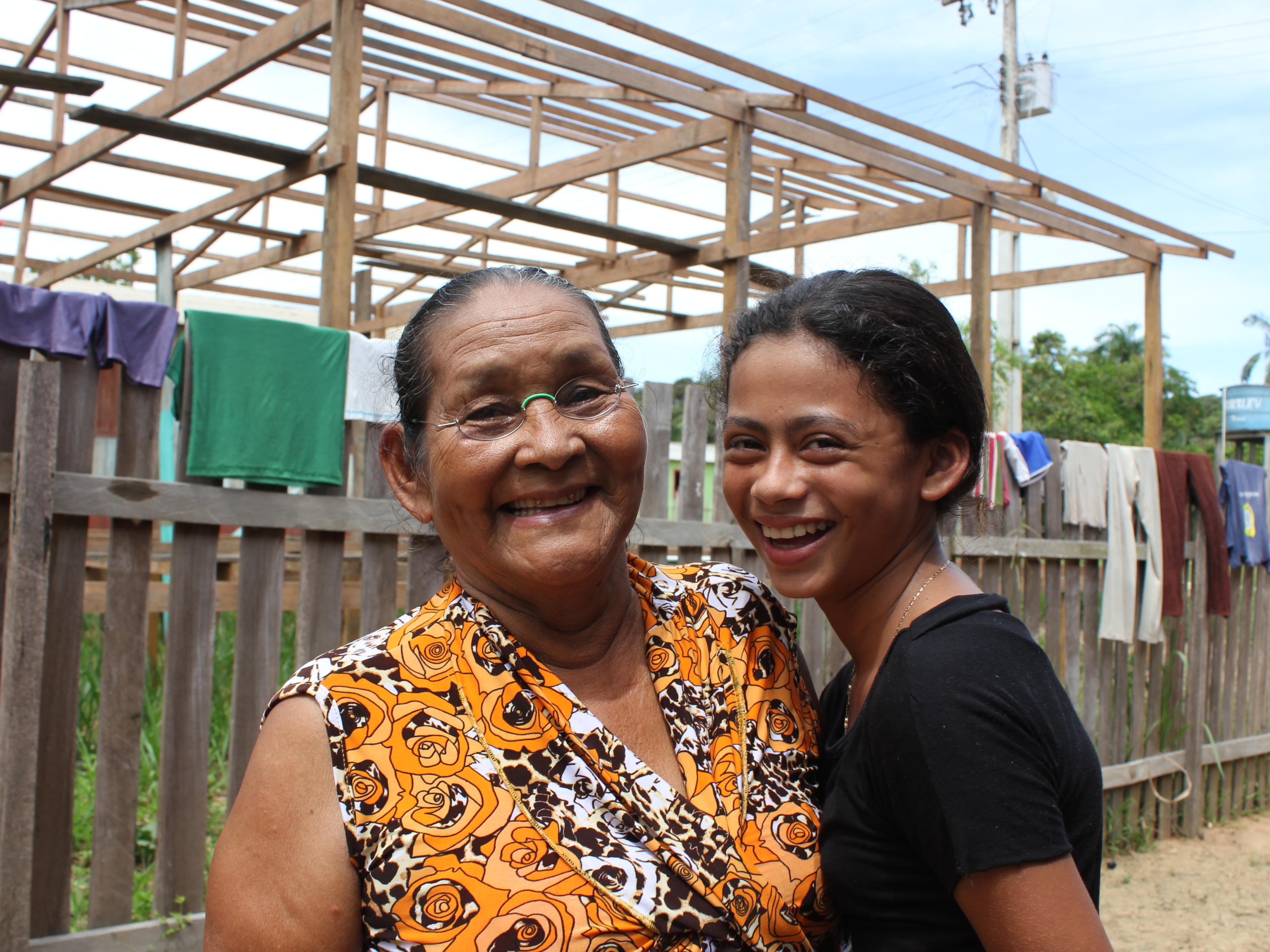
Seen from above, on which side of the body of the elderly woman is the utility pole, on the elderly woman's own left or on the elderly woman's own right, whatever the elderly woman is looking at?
on the elderly woman's own left

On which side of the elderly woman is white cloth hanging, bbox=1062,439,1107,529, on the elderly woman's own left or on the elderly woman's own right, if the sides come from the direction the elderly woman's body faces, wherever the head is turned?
on the elderly woman's own left

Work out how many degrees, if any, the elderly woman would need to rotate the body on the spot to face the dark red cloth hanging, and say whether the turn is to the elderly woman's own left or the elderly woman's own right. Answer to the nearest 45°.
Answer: approximately 90° to the elderly woman's own left

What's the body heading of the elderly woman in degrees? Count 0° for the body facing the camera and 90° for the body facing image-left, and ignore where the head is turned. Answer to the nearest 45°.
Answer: approximately 315°

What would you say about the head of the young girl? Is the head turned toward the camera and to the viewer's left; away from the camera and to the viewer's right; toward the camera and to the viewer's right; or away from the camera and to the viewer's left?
toward the camera and to the viewer's left

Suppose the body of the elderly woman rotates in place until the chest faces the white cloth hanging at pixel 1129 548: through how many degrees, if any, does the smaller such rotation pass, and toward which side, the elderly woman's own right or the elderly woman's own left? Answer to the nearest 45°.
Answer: approximately 90° to the elderly woman's own left

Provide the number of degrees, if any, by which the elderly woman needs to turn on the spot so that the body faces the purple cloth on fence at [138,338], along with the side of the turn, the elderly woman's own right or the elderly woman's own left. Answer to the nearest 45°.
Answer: approximately 180°

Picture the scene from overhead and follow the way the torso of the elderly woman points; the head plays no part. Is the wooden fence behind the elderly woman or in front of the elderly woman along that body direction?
behind
